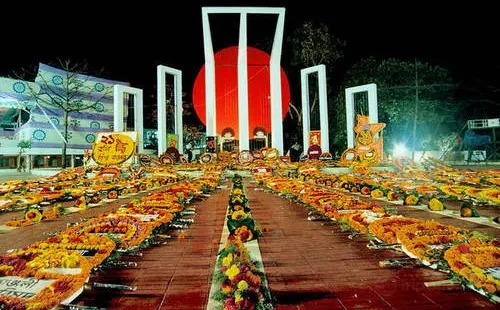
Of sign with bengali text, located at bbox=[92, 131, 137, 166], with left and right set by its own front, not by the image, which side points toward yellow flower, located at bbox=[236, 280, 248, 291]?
front

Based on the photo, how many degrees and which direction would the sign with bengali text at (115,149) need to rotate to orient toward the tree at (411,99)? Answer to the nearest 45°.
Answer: approximately 90° to its left

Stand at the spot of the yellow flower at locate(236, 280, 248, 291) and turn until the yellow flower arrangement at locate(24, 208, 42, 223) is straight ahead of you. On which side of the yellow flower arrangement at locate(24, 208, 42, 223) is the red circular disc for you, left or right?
right

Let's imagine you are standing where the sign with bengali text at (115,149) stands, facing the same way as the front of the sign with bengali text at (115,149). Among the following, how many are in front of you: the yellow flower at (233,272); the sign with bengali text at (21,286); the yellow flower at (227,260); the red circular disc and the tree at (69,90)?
3

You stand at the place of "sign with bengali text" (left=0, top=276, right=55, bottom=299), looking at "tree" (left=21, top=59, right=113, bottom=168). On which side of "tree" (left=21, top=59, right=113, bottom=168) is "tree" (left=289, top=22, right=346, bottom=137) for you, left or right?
right

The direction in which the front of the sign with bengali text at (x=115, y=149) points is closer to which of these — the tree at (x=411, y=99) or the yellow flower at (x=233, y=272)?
the yellow flower

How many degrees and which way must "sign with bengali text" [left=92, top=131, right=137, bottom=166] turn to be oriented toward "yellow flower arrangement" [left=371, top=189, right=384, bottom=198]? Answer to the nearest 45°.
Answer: approximately 45° to its left

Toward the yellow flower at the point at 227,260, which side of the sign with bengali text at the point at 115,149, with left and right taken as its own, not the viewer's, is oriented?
front

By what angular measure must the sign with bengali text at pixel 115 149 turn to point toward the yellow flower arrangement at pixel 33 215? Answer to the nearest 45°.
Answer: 0° — it already faces it

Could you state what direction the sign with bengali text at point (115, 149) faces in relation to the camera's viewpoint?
facing the viewer

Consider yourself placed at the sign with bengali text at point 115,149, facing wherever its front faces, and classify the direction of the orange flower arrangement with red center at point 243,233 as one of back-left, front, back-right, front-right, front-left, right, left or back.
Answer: front

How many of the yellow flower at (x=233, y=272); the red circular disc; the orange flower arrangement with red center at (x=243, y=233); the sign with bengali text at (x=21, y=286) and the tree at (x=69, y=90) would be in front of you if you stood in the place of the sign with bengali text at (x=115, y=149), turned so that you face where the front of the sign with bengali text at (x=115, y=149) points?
3

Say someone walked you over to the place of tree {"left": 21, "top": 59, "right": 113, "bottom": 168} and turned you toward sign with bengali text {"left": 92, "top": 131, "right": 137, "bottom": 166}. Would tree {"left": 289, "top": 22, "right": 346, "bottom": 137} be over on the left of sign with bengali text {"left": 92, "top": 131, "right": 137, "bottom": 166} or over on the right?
left
